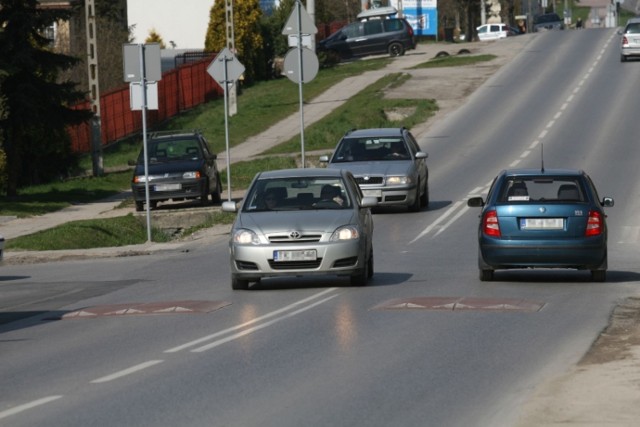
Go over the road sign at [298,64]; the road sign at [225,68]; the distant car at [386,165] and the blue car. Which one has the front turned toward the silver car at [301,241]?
the distant car

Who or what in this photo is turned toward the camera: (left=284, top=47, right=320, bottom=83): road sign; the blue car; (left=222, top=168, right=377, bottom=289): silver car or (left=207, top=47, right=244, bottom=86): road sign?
the silver car

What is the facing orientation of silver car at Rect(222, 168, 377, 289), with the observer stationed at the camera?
facing the viewer

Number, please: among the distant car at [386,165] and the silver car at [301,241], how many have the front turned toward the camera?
2

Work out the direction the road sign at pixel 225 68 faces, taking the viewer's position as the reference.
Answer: facing away from the viewer

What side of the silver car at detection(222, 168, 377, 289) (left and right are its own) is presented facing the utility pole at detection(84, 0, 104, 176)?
back

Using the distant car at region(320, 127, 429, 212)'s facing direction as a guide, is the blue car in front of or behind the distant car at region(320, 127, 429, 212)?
in front

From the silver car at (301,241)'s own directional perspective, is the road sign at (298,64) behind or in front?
behind

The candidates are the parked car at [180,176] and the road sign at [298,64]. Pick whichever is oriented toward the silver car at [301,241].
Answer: the parked car

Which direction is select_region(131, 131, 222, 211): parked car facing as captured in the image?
toward the camera

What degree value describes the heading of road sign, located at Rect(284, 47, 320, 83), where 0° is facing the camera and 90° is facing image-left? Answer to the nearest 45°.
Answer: approximately 180°

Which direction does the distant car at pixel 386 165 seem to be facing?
toward the camera

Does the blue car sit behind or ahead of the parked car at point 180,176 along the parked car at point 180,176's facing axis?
ahead

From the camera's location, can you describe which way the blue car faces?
facing away from the viewer
